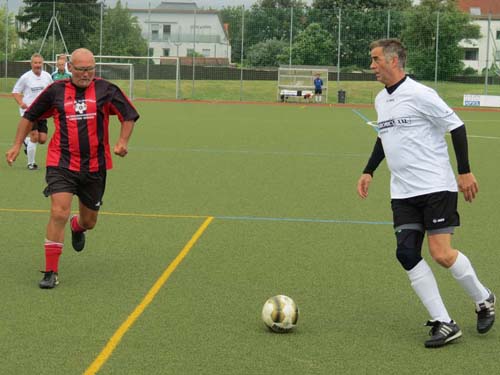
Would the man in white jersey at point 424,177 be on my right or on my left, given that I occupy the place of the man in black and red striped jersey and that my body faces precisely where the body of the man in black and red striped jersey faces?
on my left

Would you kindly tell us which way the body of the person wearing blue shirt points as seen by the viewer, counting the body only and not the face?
toward the camera

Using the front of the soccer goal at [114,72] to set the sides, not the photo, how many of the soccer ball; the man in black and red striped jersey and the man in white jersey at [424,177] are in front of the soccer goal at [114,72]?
3

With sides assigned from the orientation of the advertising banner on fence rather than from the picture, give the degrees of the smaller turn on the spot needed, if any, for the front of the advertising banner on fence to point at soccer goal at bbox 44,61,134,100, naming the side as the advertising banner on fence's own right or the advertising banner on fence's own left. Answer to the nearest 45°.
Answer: approximately 90° to the advertising banner on fence's own right

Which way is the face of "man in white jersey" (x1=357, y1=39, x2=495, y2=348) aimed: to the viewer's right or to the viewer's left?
to the viewer's left

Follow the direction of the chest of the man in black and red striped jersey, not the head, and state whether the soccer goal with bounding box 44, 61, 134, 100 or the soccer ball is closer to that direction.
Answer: the soccer ball

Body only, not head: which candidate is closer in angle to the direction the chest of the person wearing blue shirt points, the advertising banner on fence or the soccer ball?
the soccer ball

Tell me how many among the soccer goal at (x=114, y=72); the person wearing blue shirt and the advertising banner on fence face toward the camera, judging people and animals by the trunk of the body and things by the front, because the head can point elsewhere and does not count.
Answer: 3

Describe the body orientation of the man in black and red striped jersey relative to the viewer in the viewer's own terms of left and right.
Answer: facing the viewer

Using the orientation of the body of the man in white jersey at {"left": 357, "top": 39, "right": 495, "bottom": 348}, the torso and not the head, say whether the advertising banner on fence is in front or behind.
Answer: behind

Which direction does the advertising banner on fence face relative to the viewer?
toward the camera

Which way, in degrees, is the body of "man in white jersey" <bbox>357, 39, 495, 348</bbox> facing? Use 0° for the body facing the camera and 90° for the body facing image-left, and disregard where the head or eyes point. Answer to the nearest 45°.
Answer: approximately 45°

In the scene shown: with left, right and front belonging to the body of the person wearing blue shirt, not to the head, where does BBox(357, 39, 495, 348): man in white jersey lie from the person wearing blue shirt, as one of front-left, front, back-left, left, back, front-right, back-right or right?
front

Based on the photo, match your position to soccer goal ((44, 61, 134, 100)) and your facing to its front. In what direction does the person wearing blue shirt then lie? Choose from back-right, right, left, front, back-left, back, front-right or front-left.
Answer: left

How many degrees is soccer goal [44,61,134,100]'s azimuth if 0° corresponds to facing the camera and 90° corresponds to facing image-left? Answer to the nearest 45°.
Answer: approximately 0°

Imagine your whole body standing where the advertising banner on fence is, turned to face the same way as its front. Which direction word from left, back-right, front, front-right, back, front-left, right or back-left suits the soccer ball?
front

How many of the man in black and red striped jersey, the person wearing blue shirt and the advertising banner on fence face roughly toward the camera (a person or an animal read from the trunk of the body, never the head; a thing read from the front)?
3

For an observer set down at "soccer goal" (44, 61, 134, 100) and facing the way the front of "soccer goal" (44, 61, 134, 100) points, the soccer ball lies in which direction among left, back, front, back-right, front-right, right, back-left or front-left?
front

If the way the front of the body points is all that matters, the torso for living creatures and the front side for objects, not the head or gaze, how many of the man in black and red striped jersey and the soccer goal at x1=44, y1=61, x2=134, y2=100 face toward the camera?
2
